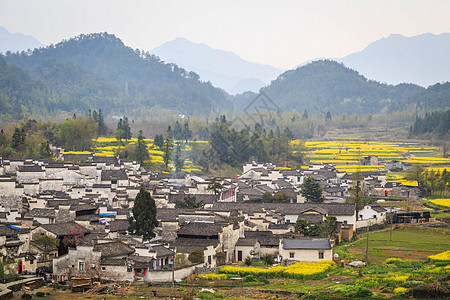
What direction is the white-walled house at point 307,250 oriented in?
toward the camera

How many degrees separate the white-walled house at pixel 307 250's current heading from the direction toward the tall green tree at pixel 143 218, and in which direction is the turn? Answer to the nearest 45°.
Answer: approximately 90° to its right

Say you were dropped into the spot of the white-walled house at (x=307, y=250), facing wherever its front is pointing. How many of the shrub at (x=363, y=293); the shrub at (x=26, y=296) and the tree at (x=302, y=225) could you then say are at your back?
1

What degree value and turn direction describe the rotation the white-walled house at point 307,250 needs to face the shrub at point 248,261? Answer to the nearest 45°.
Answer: approximately 90° to its right

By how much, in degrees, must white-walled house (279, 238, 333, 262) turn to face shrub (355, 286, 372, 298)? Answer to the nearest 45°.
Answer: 0° — it already faces it

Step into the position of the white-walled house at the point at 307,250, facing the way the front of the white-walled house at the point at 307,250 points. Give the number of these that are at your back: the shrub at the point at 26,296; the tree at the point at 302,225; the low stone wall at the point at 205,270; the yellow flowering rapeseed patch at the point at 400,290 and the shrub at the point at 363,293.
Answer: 1

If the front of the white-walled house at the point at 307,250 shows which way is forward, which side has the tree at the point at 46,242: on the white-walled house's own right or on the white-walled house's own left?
on the white-walled house's own right

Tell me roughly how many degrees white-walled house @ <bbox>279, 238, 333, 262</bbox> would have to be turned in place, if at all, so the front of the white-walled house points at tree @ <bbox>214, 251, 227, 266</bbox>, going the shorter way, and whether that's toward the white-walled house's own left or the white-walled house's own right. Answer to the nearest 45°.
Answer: approximately 90° to the white-walled house's own right

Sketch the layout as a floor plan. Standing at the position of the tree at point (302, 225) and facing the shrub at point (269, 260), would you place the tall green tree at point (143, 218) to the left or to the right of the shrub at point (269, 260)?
right

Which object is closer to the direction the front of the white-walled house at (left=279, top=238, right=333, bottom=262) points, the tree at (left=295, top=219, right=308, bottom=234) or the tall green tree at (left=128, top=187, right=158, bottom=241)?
the tall green tree

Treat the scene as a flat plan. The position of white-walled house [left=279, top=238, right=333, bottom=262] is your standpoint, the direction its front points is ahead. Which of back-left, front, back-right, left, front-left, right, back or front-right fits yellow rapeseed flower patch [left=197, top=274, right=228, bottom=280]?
front-right

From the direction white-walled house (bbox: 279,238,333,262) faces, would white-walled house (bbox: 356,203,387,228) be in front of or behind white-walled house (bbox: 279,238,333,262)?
behind

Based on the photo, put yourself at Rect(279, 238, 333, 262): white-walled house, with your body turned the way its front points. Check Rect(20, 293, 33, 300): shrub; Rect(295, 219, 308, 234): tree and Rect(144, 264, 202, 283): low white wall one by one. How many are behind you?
1

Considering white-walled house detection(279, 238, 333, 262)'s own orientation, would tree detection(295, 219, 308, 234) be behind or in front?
behind
